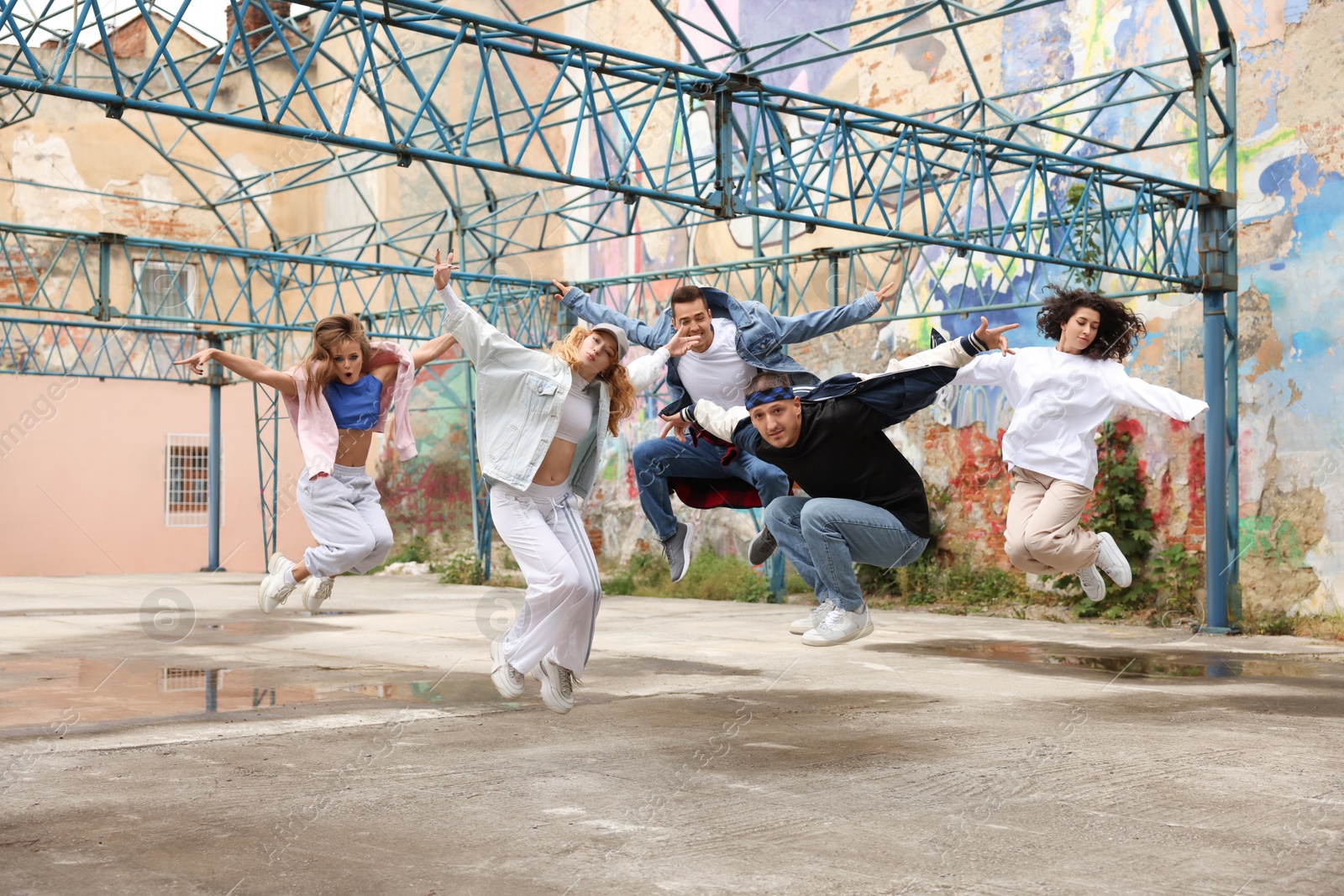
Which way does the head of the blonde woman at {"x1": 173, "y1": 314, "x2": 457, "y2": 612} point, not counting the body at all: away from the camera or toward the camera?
toward the camera

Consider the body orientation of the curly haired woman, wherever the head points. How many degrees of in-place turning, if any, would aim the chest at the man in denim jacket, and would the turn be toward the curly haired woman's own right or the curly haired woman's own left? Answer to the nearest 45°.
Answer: approximately 90° to the curly haired woman's own right

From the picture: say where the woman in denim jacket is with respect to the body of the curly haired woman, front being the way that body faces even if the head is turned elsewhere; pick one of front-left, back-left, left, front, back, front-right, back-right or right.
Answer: front-right

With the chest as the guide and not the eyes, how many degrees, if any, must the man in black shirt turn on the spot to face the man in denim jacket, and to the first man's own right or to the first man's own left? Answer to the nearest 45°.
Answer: approximately 90° to the first man's own right

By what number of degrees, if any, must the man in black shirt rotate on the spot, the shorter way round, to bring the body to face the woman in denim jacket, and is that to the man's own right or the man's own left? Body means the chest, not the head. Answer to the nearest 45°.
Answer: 0° — they already face them

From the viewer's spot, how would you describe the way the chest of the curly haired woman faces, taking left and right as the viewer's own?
facing the viewer

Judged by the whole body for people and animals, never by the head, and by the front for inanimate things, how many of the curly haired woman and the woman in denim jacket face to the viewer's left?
0

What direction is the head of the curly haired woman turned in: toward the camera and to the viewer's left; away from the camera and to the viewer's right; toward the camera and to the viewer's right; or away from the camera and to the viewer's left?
toward the camera and to the viewer's left

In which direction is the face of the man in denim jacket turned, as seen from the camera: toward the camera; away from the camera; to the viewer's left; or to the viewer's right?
toward the camera

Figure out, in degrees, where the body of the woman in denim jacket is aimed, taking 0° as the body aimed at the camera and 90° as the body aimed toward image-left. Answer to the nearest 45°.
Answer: approximately 315°

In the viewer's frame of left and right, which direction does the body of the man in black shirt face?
facing the viewer and to the left of the viewer
